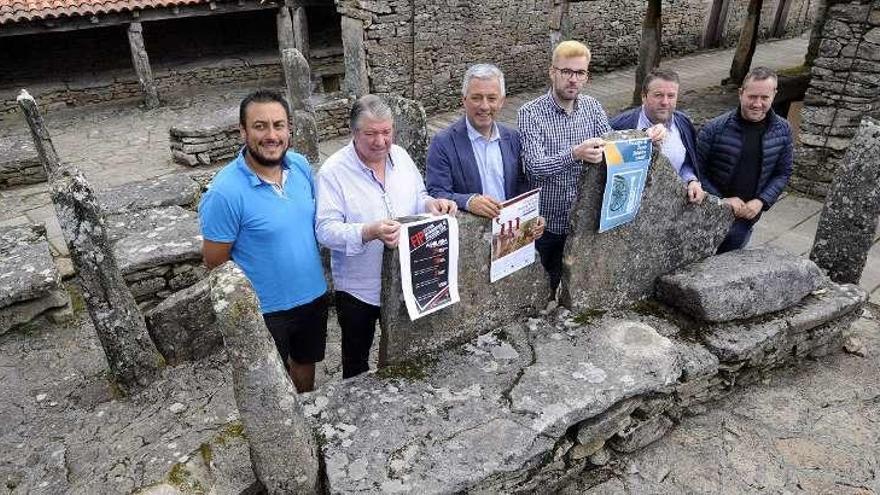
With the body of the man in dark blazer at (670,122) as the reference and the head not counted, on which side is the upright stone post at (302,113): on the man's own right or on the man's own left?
on the man's own right

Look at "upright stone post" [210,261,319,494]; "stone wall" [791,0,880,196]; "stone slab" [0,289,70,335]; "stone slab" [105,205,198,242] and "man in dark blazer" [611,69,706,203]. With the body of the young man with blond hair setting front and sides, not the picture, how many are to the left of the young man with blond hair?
2

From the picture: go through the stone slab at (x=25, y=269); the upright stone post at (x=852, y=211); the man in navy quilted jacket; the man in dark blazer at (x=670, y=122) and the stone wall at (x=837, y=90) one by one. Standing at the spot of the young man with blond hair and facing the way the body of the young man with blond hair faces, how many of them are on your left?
4

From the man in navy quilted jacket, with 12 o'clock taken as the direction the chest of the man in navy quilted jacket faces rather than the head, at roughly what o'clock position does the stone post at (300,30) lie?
The stone post is roughly at 4 o'clock from the man in navy quilted jacket.

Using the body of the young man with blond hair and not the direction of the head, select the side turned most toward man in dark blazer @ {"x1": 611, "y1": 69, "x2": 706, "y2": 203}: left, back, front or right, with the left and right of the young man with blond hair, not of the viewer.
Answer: left

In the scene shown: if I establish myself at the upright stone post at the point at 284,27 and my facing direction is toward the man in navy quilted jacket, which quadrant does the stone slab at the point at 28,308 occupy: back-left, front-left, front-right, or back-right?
front-right

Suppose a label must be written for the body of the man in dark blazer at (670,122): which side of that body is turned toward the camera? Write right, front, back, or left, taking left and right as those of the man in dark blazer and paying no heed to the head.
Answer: front

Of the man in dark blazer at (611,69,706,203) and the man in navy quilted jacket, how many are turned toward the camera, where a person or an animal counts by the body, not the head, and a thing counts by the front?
2

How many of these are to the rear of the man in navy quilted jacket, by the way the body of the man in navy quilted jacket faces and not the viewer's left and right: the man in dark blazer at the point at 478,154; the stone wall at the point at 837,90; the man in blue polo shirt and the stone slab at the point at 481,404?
1

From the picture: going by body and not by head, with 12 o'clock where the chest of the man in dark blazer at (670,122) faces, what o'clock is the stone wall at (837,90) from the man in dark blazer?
The stone wall is roughly at 7 o'clock from the man in dark blazer.

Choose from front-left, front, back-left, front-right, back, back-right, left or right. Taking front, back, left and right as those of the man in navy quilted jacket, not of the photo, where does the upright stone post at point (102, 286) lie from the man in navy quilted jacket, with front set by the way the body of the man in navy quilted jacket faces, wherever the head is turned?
front-right

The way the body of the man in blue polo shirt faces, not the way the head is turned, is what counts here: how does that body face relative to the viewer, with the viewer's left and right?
facing the viewer and to the right of the viewer

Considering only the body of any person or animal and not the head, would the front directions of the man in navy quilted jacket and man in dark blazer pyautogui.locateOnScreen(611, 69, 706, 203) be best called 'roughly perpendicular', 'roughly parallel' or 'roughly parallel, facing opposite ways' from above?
roughly parallel

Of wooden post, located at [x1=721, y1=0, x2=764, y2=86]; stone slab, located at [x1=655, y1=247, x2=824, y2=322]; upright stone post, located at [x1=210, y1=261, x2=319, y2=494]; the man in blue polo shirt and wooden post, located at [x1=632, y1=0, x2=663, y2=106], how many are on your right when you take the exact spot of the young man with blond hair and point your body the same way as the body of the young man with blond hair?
2

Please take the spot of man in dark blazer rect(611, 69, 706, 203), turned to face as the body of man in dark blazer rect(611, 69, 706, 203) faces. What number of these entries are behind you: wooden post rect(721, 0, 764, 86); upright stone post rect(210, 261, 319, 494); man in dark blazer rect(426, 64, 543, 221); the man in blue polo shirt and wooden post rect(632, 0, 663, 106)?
2

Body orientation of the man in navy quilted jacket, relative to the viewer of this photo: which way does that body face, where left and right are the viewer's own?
facing the viewer
